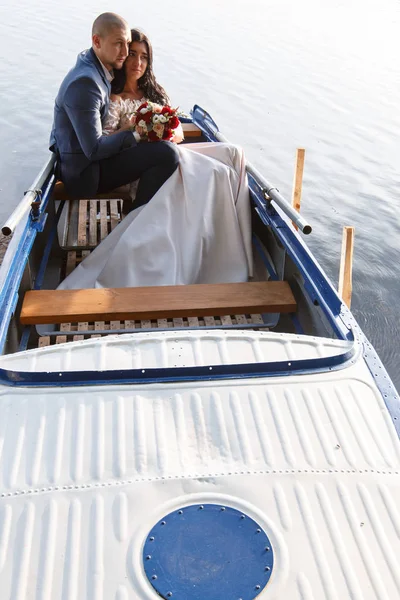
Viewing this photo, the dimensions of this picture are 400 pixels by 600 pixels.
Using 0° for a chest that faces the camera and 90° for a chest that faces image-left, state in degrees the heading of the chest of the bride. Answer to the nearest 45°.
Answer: approximately 315°

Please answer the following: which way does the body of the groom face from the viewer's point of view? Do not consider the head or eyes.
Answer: to the viewer's right

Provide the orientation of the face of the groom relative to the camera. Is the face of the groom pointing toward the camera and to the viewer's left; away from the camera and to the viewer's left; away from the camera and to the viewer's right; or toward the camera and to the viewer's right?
toward the camera and to the viewer's right

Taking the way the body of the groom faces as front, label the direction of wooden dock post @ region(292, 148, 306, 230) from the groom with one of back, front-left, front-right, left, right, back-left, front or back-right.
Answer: front-left

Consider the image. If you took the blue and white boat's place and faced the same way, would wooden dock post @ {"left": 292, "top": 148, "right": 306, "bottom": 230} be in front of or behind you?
behind

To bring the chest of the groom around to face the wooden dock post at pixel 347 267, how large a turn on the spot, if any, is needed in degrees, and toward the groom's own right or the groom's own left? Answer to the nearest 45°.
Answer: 0° — they already face it
